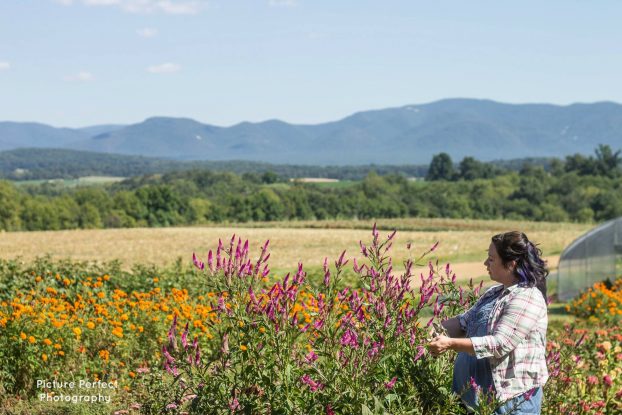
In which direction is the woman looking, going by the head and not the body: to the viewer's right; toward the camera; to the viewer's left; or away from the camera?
to the viewer's left

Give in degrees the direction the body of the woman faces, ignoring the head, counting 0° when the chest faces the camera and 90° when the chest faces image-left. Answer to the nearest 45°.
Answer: approximately 90°

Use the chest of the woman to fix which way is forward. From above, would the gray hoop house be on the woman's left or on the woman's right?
on the woman's right

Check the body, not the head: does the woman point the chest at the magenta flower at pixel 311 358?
yes

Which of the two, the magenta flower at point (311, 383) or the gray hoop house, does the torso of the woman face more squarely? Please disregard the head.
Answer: the magenta flower

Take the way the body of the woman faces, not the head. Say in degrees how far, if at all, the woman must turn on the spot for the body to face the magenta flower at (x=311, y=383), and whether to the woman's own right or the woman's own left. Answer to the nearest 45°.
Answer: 0° — they already face it
